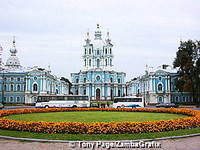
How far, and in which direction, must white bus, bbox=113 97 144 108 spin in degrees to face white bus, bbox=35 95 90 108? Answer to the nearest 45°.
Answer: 0° — it already faces it

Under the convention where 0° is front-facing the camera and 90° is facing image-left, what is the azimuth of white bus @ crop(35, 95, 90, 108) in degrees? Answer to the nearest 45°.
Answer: approximately 90°

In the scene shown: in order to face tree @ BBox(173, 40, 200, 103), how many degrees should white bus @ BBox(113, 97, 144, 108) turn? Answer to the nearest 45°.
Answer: approximately 135° to its right

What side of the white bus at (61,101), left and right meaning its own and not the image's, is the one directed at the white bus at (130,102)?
back

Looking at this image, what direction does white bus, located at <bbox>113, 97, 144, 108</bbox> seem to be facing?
to the viewer's left
